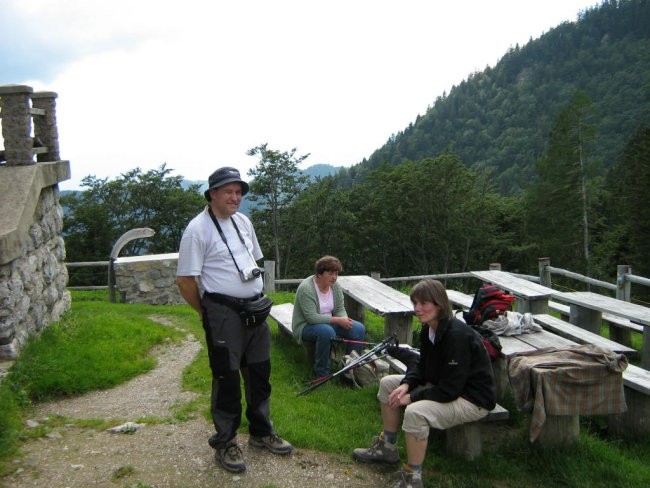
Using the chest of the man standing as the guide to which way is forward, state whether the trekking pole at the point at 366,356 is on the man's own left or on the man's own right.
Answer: on the man's own left

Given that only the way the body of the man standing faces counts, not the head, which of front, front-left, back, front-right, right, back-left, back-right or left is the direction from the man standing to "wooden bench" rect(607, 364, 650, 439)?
front-left

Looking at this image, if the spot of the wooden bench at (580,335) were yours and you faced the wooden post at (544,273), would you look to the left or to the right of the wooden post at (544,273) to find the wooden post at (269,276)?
left

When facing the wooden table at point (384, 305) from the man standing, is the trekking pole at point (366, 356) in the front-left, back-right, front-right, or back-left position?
front-right

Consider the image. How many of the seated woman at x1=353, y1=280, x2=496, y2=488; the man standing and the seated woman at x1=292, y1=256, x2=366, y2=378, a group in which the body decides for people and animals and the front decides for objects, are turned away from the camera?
0

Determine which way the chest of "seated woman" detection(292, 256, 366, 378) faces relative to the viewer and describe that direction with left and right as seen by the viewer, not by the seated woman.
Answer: facing the viewer and to the right of the viewer

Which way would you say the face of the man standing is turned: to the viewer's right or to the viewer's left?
to the viewer's right

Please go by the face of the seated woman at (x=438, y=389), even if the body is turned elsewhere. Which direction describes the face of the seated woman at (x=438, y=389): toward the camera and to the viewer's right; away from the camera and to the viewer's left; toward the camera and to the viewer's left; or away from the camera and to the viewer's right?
toward the camera and to the viewer's left

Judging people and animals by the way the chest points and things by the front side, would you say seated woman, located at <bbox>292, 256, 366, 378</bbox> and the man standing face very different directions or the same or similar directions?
same or similar directions

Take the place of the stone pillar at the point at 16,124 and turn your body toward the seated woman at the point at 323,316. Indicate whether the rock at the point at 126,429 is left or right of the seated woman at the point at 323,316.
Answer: right

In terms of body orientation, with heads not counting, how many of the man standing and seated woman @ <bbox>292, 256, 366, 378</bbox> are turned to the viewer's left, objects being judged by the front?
0

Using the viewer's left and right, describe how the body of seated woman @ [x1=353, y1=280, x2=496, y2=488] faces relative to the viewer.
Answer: facing the viewer and to the left of the viewer

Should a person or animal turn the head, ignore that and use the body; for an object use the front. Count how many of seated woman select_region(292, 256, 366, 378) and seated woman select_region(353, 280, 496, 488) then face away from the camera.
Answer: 0
